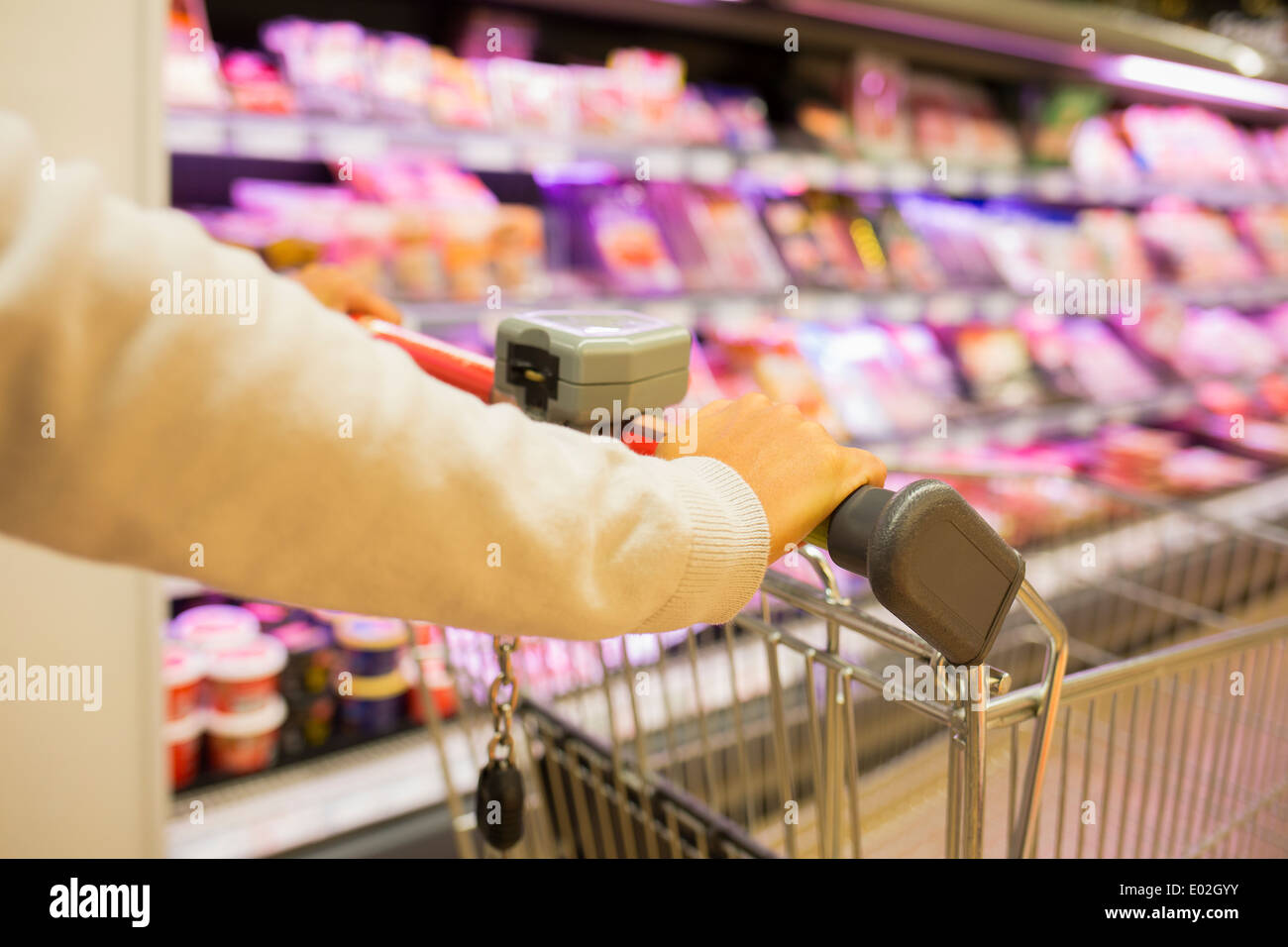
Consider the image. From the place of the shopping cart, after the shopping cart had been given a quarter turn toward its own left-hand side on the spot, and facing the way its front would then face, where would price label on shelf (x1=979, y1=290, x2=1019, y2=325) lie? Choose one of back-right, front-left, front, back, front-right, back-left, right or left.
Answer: front-right

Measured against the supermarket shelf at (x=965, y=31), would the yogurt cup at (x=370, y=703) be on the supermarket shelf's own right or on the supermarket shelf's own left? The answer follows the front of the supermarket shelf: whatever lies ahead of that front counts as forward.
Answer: on the supermarket shelf's own right

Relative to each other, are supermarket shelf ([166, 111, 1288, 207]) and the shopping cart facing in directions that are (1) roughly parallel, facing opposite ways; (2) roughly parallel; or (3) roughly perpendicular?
roughly perpendicular

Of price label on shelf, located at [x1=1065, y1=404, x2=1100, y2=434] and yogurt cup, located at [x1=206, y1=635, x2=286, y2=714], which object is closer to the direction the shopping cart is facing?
the price label on shelf

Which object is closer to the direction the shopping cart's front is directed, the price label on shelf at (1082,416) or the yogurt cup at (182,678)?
the price label on shelf

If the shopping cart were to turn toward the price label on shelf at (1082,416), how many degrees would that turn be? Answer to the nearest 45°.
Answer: approximately 45° to its left

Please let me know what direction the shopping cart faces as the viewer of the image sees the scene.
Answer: facing away from the viewer and to the right of the viewer

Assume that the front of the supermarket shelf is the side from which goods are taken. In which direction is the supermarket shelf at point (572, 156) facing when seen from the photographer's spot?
facing the viewer and to the right of the viewer

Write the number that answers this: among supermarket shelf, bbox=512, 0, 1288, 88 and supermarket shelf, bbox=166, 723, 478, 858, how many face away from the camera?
0

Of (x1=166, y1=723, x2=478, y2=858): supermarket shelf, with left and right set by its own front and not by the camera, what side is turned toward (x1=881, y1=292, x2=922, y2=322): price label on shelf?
left
